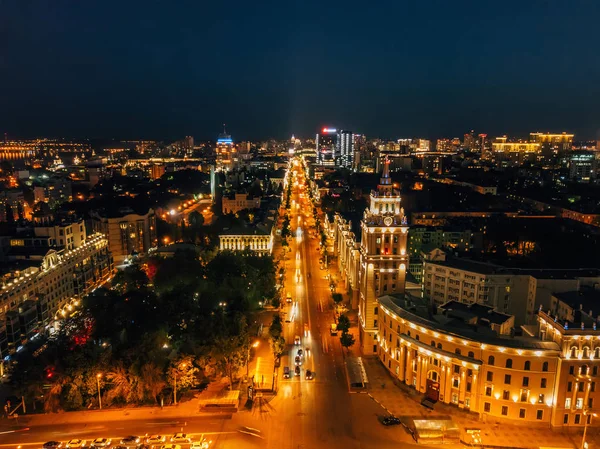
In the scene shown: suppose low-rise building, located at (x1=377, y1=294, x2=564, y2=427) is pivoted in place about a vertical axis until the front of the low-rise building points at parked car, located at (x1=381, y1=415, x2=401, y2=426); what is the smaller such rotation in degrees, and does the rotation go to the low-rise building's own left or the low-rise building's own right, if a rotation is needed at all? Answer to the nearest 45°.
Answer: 0° — it already faces it

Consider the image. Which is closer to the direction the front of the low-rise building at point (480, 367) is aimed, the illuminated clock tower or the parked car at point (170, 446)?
the parked car

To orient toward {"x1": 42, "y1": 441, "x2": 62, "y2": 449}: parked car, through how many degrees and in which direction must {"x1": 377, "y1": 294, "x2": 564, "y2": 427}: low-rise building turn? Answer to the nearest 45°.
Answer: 0° — it already faces it

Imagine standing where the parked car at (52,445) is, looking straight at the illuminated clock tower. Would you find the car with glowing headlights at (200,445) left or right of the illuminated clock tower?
right

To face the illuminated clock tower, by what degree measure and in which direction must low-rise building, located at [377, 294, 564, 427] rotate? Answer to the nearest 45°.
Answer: approximately 90° to its right

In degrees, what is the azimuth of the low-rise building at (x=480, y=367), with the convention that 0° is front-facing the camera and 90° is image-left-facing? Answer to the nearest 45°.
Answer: approximately 45°

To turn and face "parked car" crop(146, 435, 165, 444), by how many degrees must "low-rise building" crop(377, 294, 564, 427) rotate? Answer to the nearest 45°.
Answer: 0° — it already faces it

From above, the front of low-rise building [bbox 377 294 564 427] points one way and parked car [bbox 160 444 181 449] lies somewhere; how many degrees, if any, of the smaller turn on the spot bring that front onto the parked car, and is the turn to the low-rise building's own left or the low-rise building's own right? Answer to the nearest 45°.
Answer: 0° — it already faces it

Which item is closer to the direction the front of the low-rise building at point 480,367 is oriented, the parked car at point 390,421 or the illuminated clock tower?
the parked car
